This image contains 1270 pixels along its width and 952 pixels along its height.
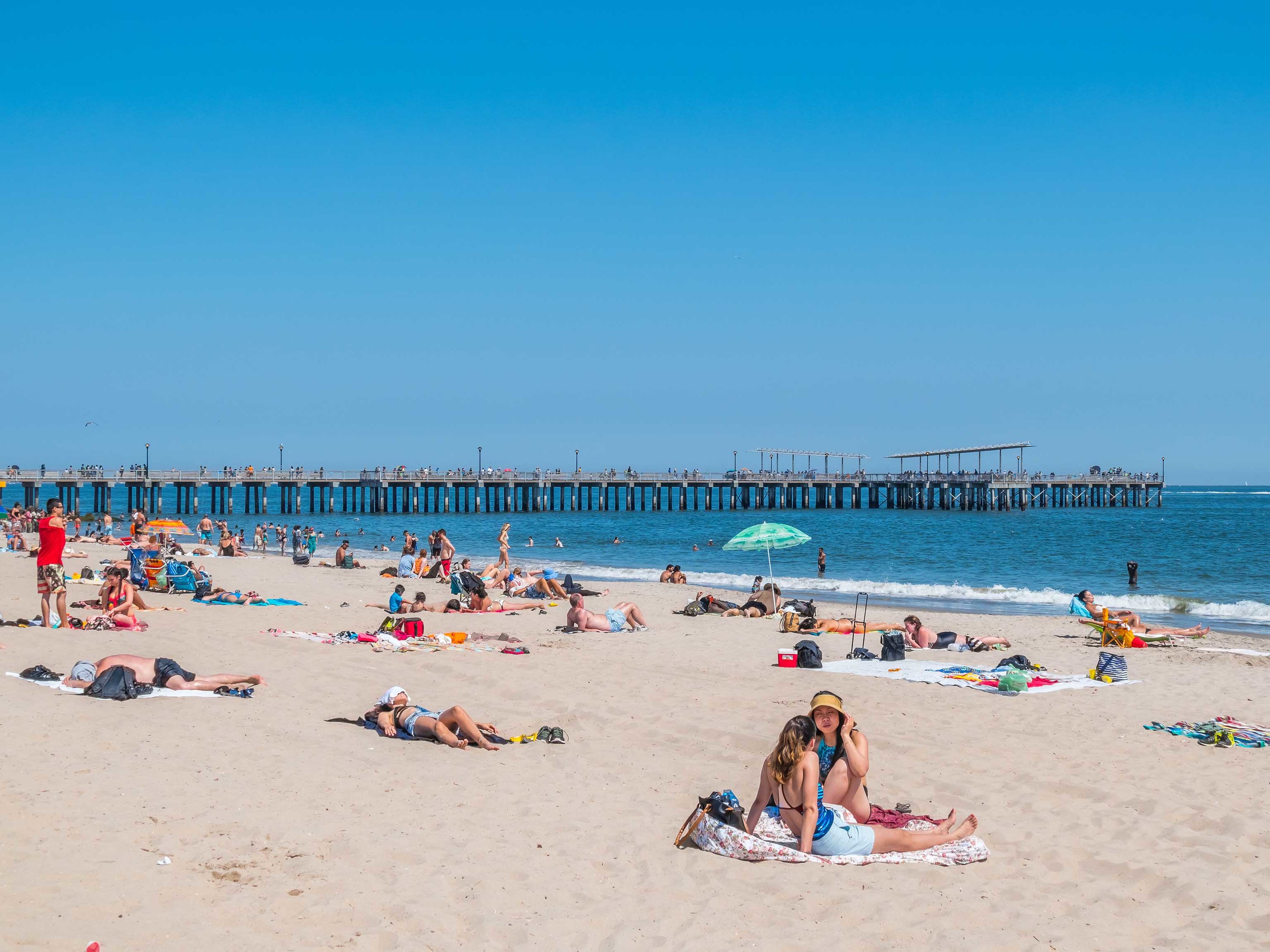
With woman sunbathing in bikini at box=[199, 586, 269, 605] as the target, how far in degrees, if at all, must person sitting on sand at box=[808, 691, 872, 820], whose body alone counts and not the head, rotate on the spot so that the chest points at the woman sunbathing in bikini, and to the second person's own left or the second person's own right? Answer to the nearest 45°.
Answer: approximately 90° to the second person's own right

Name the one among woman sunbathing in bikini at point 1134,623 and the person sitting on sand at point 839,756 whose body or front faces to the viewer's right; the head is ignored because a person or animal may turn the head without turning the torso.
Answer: the woman sunbathing in bikini

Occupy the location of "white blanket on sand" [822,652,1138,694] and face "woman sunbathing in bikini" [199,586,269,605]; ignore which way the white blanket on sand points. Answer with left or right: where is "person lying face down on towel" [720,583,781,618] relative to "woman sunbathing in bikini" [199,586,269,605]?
right

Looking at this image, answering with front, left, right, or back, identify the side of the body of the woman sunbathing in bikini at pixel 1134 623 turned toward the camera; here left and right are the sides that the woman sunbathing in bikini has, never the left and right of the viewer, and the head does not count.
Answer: right

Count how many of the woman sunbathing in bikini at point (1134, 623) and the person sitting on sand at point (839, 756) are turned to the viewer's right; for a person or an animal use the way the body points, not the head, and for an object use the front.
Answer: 1

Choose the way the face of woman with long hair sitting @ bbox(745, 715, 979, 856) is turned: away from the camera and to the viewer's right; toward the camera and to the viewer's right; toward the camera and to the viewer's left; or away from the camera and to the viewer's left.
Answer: away from the camera and to the viewer's right

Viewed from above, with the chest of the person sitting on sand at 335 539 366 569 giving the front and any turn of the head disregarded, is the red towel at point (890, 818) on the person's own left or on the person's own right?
on the person's own right

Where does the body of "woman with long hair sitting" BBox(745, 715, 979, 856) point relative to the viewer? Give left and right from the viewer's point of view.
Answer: facing away from the viewer and to the right of the viewer

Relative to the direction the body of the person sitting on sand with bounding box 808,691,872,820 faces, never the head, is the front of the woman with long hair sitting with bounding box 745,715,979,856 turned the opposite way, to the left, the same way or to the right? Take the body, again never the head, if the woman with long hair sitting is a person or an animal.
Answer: the opposite way

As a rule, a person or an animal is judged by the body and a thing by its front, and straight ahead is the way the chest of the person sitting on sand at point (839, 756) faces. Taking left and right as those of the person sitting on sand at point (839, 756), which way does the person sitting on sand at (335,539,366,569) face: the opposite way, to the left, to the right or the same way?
the opposite way

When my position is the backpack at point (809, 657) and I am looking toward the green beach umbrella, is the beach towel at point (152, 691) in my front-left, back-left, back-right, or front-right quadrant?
back-left
